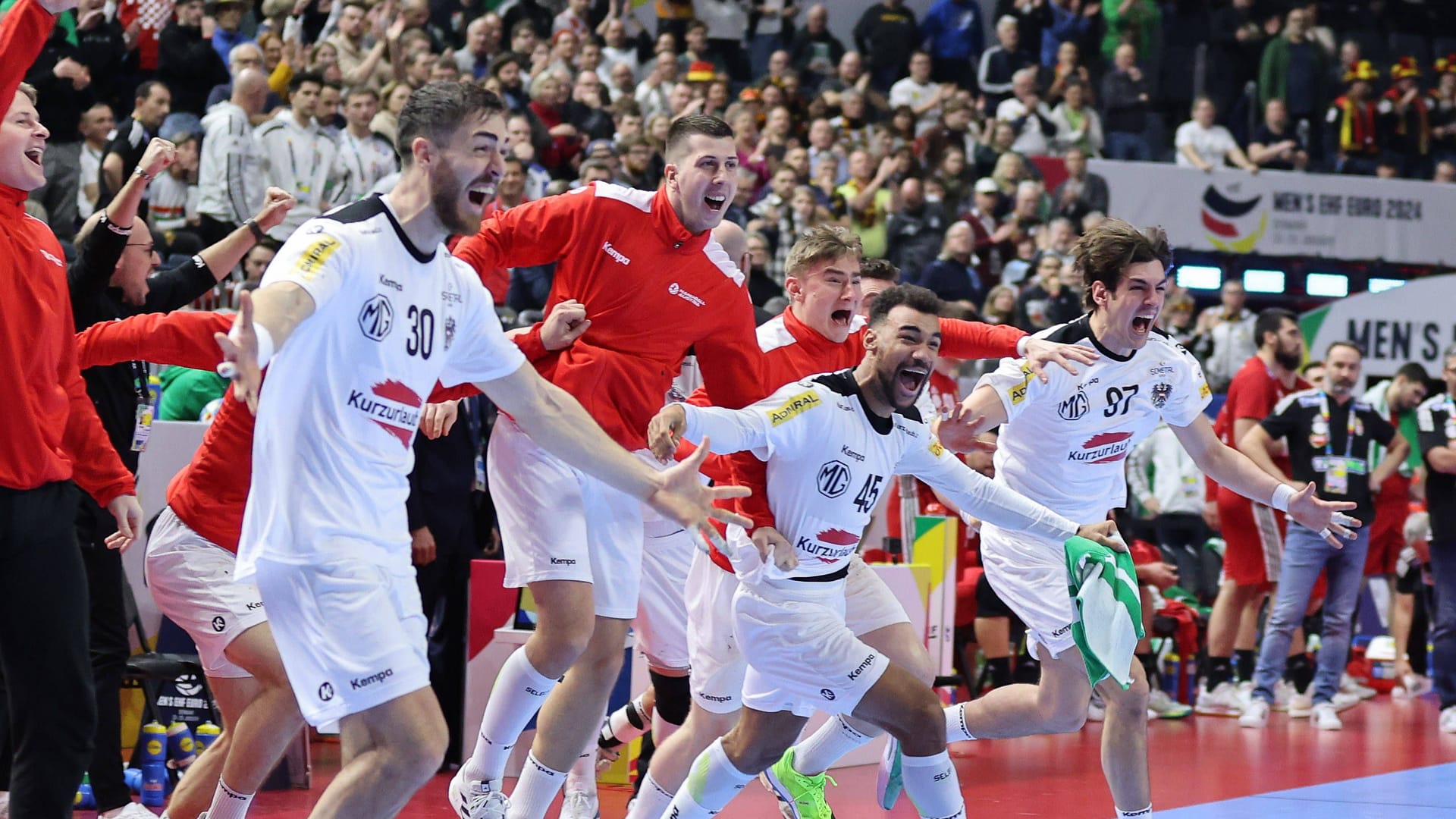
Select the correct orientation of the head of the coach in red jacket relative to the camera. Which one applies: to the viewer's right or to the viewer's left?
to the viewer's right

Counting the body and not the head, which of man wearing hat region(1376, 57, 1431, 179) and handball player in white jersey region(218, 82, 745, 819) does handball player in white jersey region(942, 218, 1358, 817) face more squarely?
the handball player in white jersey

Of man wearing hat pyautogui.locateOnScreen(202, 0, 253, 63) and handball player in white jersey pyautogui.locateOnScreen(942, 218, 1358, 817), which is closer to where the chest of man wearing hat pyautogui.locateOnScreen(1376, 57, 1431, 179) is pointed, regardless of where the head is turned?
the handball player in white jersey

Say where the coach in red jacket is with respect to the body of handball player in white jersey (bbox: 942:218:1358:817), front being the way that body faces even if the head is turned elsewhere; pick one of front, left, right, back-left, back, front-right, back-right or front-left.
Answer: right

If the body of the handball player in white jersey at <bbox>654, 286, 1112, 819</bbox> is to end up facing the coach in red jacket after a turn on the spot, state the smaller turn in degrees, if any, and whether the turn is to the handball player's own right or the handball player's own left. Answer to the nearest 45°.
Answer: approximately 90° to the handball player's own right

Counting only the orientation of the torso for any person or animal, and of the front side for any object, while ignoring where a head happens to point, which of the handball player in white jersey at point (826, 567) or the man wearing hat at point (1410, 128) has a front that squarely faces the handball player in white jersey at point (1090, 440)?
the man wearing hat

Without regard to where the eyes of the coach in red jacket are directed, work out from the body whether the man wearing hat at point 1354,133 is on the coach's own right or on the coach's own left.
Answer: on the coach's own left

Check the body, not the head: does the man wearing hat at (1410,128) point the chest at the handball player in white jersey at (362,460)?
yes

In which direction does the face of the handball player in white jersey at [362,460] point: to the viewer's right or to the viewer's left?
to the viewer's right
